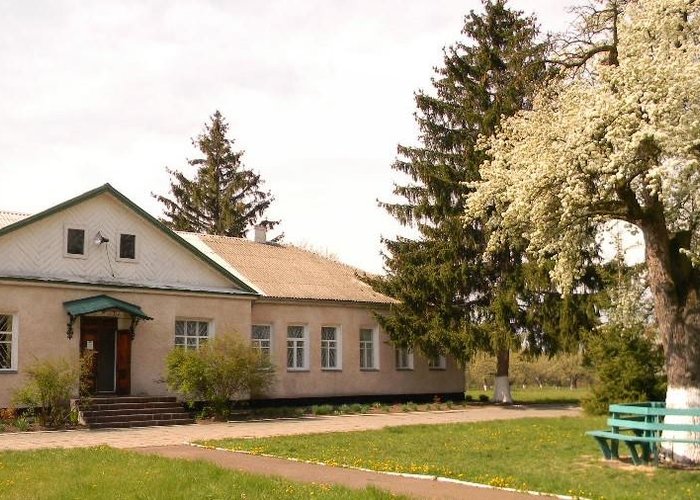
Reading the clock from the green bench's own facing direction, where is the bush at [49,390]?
The bush is roughly at 2 o'clock from the green bench.

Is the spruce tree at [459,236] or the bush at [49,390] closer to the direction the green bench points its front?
the bush

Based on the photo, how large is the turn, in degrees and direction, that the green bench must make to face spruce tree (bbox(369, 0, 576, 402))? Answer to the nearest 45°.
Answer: approximately 135° to its right

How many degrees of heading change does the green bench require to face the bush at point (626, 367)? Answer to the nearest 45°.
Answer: approximately 135° to its right

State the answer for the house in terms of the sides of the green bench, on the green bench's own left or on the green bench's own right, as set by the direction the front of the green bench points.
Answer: on the green bench's own right

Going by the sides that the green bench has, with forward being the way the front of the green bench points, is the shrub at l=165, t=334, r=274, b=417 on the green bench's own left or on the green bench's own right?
on the green bench's own right

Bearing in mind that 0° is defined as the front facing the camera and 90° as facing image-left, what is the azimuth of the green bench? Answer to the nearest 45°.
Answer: approximately 45°
